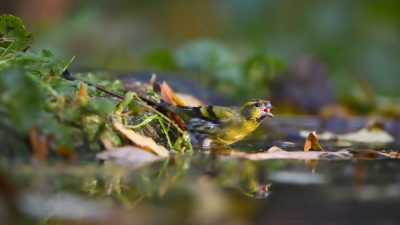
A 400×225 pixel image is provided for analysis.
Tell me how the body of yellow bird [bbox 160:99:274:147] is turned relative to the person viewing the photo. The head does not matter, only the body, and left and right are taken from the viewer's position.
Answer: facing to the right of the viewer

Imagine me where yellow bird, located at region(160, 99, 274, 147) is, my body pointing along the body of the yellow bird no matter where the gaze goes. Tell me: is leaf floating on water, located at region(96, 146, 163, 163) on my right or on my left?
on my right

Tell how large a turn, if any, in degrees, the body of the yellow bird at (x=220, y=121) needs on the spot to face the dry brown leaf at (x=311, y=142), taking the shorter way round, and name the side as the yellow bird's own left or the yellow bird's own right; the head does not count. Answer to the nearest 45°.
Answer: approximately 45° to the yellow bird's own right

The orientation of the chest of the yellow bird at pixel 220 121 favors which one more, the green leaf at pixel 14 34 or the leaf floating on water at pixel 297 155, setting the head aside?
the leaf floating on water

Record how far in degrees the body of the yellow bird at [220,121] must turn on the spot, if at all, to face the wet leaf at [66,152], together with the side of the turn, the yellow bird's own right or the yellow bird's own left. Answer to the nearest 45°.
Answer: approximately 135° to the yellow bird's own right

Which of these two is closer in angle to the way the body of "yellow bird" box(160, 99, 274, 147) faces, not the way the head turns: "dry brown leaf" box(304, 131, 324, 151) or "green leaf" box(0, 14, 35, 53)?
the dry brown leaf

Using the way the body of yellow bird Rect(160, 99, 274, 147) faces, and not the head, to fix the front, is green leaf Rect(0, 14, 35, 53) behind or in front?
behind

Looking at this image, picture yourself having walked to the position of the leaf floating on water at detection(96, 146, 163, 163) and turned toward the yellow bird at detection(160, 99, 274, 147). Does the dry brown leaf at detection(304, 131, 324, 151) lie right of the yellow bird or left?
right

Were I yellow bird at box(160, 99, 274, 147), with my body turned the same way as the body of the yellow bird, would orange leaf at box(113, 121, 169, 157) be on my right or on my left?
on my right

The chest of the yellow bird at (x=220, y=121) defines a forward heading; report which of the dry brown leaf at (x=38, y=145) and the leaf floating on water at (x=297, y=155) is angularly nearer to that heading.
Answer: the leaf floating on water

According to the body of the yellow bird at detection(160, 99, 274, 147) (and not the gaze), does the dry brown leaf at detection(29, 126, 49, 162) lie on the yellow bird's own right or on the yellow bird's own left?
on the yellow bird's own right
